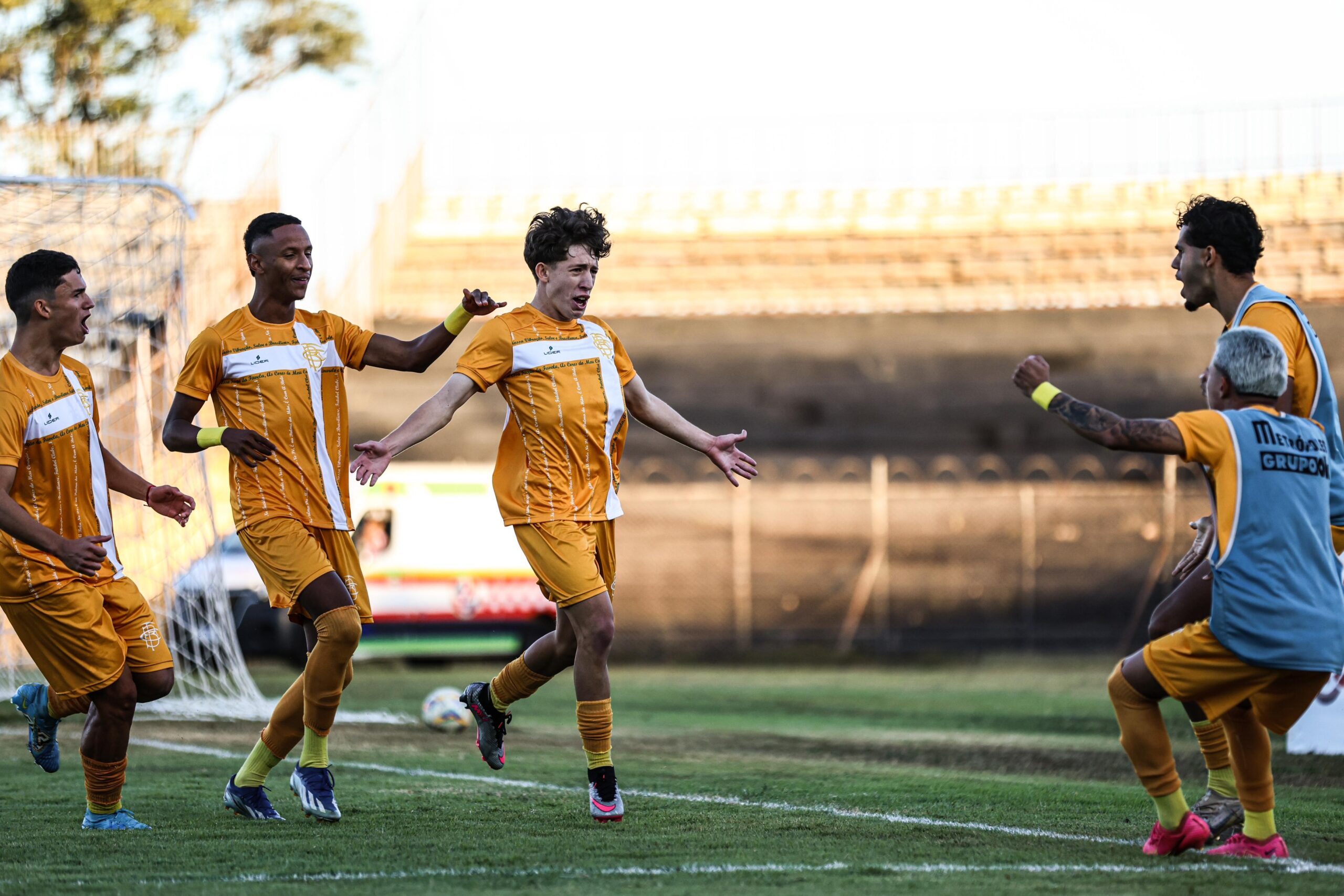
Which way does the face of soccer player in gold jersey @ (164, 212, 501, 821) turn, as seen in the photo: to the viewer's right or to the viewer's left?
to the viewer's right

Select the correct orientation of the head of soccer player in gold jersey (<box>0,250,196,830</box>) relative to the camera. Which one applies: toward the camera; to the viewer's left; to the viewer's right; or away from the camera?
to the viewer's right

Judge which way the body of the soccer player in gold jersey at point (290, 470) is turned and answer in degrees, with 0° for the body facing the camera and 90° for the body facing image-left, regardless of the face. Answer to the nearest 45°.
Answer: approximately 315°

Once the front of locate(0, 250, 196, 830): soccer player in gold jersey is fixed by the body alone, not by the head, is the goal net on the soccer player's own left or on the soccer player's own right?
on the soccer player's own left

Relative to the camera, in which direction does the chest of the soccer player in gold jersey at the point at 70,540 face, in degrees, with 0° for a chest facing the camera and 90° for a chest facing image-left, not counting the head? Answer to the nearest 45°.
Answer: approximately 315°

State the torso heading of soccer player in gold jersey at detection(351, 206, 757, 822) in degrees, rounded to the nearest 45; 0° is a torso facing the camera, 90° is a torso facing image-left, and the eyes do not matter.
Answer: approximately 315°
